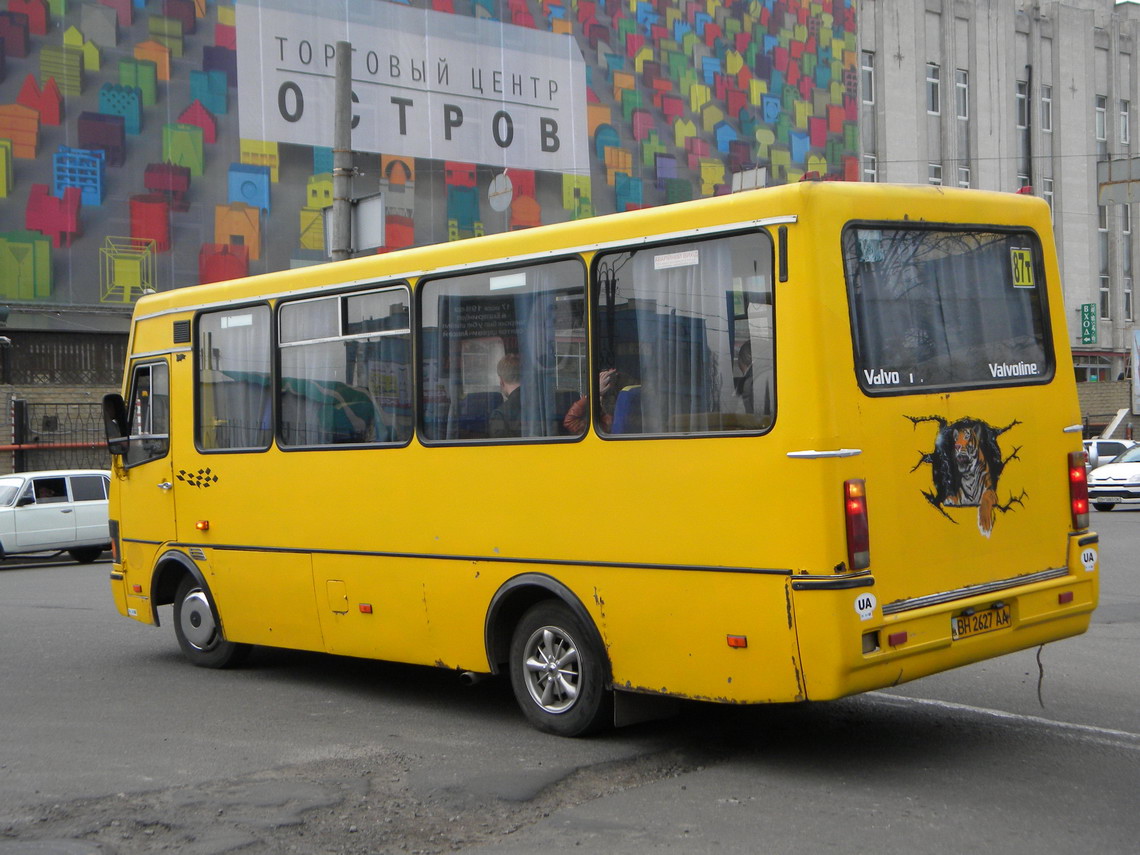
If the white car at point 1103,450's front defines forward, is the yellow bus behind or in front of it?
in front

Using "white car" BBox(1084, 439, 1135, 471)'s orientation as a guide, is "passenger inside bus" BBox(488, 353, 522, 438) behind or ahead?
ahead

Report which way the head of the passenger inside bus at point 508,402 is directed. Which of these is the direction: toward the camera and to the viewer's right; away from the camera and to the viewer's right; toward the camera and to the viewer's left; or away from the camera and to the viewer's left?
away from the camera and to the viewer's left

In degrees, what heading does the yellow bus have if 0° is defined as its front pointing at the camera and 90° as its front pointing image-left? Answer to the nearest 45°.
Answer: approximately 135°

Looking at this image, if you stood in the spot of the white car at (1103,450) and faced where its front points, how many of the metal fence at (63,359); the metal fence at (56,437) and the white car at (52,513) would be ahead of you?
3

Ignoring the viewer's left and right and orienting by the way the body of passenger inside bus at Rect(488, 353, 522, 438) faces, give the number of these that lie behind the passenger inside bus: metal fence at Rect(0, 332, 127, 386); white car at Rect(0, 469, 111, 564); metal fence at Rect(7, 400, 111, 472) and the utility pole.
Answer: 0

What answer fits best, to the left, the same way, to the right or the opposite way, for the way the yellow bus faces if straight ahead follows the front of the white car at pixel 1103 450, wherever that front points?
to the right

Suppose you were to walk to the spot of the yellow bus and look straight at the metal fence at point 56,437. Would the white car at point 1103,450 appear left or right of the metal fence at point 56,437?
right

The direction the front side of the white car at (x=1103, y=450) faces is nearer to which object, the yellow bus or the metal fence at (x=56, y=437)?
the metal fence

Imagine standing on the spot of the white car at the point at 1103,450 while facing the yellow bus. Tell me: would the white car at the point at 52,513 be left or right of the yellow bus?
right

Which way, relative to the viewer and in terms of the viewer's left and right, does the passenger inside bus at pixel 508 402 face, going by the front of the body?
facing away from the viewer and to the left of the viewer

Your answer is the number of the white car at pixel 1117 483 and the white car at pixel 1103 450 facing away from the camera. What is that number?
0

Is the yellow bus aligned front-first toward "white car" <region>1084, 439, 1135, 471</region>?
no

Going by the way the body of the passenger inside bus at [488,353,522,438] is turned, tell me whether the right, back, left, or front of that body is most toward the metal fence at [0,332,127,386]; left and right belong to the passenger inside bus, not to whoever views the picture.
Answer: front

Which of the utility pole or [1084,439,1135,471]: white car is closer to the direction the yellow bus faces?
the utility pole

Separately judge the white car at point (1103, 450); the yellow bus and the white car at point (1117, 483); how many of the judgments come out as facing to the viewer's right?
0

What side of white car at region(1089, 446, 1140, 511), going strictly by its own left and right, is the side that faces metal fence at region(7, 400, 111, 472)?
front
